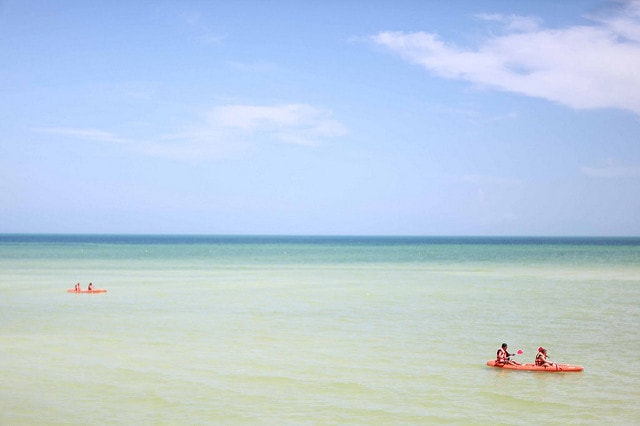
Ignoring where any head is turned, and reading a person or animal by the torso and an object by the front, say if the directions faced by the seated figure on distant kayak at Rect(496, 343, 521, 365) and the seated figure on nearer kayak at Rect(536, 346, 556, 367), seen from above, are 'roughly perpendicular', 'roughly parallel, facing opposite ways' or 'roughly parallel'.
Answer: roughly parallel
